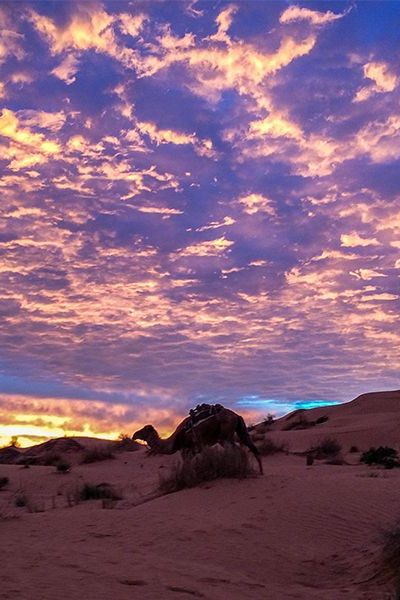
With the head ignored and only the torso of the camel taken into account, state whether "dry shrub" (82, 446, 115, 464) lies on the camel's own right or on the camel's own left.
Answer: on the camel's own right

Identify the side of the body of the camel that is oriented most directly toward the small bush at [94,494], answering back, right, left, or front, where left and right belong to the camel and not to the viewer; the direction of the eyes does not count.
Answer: front

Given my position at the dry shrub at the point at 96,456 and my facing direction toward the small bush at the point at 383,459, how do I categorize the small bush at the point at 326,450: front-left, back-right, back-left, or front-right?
front-left

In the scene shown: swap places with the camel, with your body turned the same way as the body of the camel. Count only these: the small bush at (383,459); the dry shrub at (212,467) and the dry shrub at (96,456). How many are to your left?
1

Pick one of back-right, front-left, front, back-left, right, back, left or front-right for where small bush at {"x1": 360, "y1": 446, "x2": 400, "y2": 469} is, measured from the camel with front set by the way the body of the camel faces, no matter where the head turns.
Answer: back-right

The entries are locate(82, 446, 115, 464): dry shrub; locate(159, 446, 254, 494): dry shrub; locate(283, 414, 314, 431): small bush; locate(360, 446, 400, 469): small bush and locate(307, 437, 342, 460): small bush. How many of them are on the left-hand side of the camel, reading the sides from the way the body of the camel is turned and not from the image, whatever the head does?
1

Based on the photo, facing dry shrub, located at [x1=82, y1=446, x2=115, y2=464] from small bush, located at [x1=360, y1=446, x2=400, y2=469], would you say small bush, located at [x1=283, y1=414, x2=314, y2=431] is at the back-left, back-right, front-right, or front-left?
front-right

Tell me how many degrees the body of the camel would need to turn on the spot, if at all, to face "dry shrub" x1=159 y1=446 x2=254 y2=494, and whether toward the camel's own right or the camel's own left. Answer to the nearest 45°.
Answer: approximately 90° to the camel's own left

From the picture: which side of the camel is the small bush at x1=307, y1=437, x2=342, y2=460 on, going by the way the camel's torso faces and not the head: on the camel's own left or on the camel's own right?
on the camel's own right

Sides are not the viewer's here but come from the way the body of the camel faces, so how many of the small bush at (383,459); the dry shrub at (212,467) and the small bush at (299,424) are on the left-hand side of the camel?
1

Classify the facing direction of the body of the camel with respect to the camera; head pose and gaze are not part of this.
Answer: to the viewer's left

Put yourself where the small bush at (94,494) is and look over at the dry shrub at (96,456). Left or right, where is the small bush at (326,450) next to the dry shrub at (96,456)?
right
